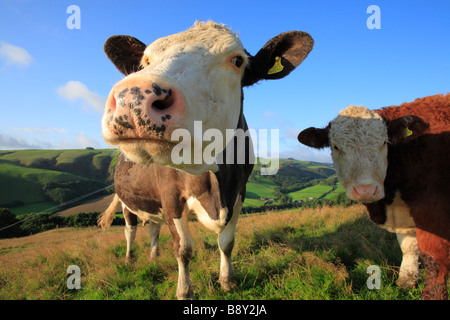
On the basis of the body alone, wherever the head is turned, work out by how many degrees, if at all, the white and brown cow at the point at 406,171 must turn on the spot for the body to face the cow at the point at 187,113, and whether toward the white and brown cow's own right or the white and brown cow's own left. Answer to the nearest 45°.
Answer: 0° — it already faces it

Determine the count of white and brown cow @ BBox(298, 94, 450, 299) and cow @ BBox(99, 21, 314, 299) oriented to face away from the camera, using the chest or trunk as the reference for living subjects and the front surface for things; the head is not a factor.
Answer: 0

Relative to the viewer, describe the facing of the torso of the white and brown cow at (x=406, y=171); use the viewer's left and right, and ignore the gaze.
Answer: facing the viewer and to the left of the viewer

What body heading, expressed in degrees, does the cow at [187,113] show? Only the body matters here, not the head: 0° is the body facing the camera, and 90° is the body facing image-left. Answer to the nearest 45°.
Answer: approximately 315°
